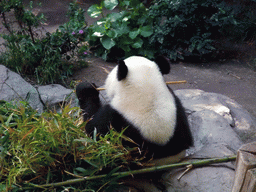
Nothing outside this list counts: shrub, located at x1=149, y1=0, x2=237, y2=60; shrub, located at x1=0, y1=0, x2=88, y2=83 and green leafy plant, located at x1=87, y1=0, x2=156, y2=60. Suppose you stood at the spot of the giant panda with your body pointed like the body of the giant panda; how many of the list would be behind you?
0

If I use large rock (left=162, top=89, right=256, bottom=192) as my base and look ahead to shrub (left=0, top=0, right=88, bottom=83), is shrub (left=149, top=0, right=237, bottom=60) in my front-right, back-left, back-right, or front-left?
front-right

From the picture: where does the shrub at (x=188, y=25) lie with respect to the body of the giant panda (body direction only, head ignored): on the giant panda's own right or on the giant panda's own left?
on the giant panda's own right

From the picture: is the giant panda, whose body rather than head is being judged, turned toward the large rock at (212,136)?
no

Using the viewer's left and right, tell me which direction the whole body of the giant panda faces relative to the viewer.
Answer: facing away from the viewer and to the left of the viewer

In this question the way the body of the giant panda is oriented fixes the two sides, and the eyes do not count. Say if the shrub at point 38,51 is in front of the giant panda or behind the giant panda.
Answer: in front

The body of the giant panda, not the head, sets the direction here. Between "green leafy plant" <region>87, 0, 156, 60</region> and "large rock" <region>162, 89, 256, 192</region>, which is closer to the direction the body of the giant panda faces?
the green leafy plant

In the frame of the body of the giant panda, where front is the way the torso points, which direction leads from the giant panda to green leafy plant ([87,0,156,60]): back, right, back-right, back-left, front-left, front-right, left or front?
front-right

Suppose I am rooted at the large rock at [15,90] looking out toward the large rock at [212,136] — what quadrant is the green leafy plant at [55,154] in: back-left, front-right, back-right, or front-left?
front-right
